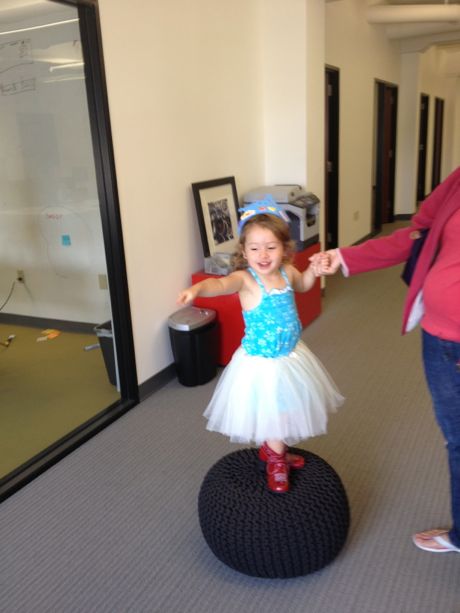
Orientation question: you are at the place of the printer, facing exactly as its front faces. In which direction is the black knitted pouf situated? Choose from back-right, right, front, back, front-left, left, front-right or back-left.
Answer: front-right

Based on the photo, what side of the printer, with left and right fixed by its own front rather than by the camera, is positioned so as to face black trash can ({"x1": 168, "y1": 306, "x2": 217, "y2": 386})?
right

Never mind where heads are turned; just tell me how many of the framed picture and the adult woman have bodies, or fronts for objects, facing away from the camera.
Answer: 0

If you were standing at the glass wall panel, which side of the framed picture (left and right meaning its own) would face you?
right

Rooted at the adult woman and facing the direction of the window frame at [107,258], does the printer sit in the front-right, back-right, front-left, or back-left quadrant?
front-right

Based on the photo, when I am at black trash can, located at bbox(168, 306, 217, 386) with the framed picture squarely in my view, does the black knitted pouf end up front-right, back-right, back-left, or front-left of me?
back-right

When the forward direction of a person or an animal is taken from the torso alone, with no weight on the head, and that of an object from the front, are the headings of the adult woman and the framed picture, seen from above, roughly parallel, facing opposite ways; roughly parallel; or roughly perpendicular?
roughly perpendicular

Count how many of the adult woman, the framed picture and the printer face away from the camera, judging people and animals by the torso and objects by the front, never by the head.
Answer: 0

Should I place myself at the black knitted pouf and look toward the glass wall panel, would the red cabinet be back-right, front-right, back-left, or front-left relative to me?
front-right

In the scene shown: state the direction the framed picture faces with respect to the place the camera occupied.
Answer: facing the viewer and to the right of the viewer

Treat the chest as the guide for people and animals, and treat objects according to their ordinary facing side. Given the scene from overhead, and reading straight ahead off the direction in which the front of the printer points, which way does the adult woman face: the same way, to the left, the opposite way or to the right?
to the right

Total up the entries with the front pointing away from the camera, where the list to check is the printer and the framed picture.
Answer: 0

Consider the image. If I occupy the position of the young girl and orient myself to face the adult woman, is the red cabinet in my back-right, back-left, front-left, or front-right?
back-left

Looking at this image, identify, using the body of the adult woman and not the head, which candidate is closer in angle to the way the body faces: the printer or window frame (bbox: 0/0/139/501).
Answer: the window frame

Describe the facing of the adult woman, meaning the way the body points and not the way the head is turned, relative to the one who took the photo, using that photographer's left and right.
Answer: facing the viewer and to the left of the viewer

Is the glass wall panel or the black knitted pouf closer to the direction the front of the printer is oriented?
the black knitted pouf

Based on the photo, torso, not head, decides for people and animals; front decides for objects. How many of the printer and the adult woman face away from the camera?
0
